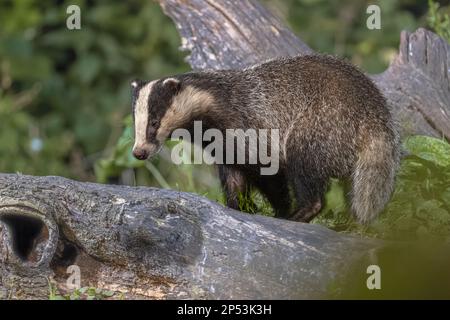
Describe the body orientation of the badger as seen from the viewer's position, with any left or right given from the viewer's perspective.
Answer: facing to the left of the viewer

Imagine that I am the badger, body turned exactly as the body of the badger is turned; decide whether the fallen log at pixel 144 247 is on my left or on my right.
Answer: on my left
